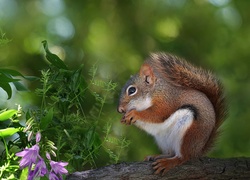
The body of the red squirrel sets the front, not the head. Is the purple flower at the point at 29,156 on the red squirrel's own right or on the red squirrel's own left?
on the red squirrel's own left

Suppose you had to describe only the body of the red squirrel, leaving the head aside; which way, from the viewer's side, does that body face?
to the viewer's left

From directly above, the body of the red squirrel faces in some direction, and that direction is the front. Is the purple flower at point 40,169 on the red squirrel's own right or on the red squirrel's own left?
on the red squirrel's own left
